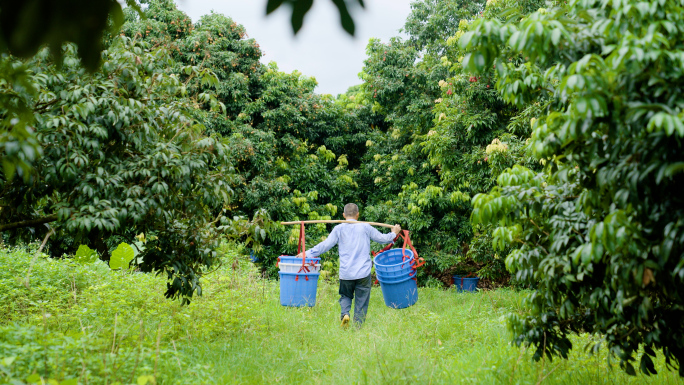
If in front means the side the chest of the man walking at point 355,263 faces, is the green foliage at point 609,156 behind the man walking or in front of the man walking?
behind

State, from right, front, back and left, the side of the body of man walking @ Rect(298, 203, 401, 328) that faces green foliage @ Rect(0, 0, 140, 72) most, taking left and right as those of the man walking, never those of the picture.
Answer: back

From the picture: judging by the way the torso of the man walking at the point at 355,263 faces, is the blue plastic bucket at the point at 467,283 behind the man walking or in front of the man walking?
in front

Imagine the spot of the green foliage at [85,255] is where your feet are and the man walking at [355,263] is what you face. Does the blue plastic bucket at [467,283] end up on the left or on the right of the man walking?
left

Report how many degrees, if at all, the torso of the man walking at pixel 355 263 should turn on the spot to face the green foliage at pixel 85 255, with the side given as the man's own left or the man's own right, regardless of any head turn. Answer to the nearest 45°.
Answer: approximately 90° to the man's own left

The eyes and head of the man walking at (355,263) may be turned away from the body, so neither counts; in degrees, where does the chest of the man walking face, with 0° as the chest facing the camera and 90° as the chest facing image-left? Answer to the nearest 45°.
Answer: approximately 180°

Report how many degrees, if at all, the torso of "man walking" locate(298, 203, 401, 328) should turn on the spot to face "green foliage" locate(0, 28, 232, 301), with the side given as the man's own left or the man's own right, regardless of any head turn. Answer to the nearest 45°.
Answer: approximately 135° to the man's own left

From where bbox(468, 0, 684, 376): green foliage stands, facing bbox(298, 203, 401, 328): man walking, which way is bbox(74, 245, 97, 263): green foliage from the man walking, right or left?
left

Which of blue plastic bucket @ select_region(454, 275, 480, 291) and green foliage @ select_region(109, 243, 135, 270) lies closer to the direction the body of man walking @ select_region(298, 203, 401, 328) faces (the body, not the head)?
the blue plastic bucket
